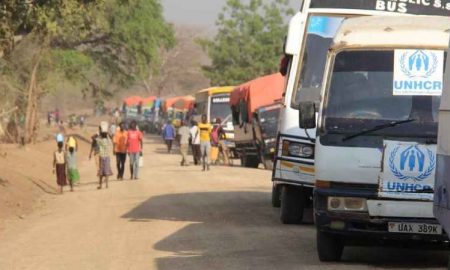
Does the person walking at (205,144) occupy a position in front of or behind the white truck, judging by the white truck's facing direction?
behind

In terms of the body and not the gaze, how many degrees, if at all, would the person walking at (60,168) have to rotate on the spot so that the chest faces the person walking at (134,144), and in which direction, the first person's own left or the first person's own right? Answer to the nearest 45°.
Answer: approximately 135° to the first person's own left

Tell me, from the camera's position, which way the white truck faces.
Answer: facing the viewer

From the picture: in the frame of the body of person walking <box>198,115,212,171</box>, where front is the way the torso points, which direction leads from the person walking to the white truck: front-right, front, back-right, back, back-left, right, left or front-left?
front

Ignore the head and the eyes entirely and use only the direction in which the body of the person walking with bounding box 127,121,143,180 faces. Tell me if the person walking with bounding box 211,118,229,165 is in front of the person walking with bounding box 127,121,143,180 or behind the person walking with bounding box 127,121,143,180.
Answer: behind
